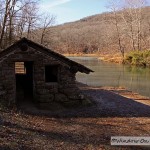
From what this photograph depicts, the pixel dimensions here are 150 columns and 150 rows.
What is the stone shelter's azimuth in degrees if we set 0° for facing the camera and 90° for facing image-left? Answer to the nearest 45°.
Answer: approximately 0°
